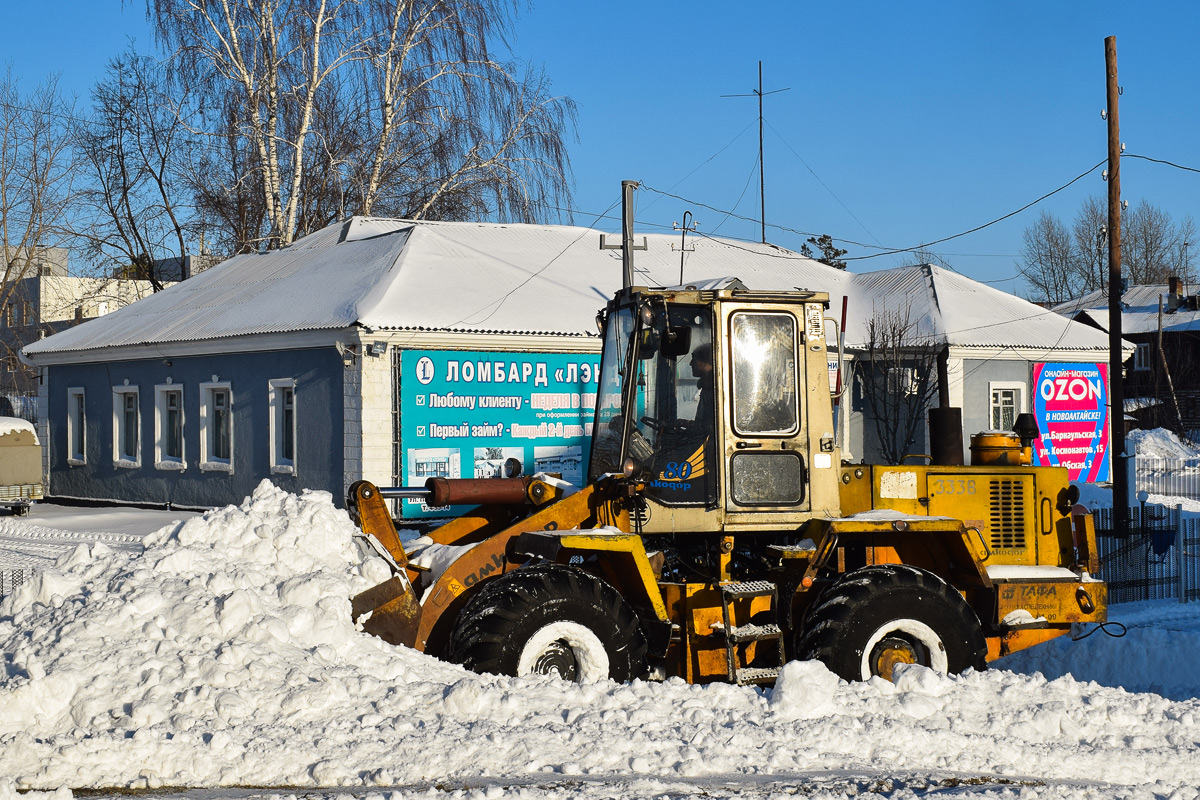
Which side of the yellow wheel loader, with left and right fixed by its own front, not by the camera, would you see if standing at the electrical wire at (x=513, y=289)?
right

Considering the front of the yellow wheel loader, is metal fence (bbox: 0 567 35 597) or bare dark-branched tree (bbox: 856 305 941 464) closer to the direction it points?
the metal fence

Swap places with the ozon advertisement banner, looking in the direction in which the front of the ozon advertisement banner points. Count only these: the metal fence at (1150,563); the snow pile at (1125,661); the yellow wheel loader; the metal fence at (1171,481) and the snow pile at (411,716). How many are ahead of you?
4

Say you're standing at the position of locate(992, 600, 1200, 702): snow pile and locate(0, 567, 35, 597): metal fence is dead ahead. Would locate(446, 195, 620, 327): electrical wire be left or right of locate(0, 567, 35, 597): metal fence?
right

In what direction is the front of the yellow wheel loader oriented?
to the viewer's left

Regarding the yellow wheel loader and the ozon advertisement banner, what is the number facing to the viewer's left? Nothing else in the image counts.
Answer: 1

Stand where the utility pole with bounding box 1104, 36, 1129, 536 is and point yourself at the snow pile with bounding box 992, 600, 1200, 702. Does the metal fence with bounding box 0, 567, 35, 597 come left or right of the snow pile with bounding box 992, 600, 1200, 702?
right

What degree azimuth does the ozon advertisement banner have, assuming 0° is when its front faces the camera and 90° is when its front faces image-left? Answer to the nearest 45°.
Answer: approximately 0°

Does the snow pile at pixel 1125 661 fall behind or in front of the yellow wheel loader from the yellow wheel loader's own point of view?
behind

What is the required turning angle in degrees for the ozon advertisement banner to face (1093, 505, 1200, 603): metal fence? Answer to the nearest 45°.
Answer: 0° — it already faces it

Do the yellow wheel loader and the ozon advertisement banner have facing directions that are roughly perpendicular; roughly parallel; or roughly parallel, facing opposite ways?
roughly perpendicular

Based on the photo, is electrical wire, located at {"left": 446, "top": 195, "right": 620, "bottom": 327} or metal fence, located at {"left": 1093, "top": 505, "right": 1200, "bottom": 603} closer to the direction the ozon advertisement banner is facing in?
the metal fence
